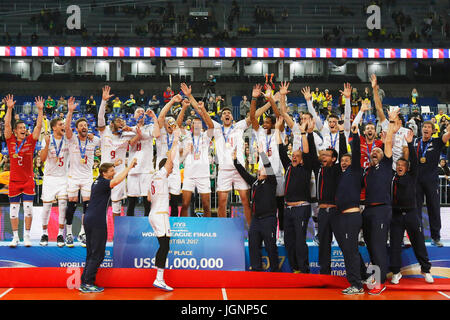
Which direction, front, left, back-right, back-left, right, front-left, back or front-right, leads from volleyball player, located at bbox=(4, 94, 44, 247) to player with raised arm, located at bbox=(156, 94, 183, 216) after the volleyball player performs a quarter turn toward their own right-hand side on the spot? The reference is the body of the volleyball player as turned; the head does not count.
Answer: back

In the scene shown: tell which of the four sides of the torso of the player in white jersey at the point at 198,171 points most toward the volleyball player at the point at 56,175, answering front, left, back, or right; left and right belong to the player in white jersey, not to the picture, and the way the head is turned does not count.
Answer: right

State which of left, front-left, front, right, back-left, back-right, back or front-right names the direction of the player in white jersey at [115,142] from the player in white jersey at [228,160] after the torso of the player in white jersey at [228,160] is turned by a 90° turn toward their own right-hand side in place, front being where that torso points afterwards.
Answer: front

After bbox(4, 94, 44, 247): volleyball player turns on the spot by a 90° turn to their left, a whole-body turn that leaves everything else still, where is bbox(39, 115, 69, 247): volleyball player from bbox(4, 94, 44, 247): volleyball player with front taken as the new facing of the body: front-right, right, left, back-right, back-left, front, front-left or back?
front

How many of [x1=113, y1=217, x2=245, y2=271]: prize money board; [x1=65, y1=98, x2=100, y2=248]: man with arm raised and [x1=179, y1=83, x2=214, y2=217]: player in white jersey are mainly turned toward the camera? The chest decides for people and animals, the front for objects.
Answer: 3

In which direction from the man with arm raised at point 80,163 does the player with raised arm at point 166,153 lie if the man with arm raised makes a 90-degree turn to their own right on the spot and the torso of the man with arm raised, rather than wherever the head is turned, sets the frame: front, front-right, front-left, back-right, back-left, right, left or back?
back

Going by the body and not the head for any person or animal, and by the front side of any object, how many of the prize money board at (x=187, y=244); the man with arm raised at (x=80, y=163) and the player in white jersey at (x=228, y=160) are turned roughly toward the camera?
3

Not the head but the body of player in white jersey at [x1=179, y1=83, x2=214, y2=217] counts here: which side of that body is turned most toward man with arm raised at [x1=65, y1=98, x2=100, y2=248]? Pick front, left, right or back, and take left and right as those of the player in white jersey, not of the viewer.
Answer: right
